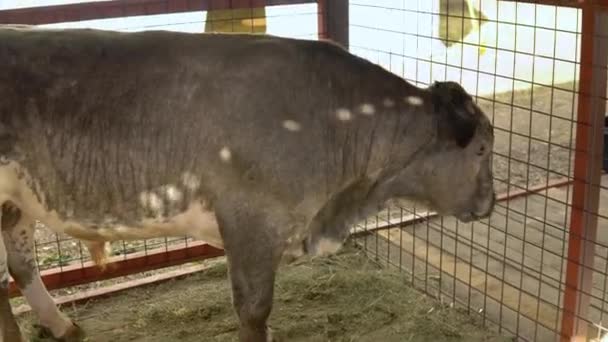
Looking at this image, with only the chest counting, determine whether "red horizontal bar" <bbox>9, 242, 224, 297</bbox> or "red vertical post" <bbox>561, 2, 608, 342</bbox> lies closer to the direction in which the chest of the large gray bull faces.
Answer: the red vertical post

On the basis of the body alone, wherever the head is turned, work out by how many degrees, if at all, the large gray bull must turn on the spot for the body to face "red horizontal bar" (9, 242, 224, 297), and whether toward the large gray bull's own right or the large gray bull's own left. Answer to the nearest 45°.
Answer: approximately 135° to the large gray bull's own left

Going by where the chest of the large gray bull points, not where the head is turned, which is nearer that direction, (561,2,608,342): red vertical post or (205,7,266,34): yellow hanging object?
the red vertical post

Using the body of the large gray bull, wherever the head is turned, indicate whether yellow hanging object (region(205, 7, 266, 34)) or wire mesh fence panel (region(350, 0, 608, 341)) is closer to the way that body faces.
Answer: the wire mesh fence panel

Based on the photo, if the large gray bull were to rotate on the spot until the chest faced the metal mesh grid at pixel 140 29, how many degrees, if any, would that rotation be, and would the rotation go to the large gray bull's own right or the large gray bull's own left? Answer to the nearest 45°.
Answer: approximately 90° to the large gray bull's own left

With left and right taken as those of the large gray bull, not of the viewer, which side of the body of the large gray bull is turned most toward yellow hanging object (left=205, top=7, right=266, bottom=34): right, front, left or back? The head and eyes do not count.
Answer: left

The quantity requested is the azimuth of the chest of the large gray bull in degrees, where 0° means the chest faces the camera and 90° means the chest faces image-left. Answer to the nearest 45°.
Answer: approximately 270°

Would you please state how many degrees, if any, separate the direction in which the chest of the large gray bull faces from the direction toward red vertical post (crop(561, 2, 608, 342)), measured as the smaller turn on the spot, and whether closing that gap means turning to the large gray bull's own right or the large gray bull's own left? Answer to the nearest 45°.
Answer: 0° — it already faces it

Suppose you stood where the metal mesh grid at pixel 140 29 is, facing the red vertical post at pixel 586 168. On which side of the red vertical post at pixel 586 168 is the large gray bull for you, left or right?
right
